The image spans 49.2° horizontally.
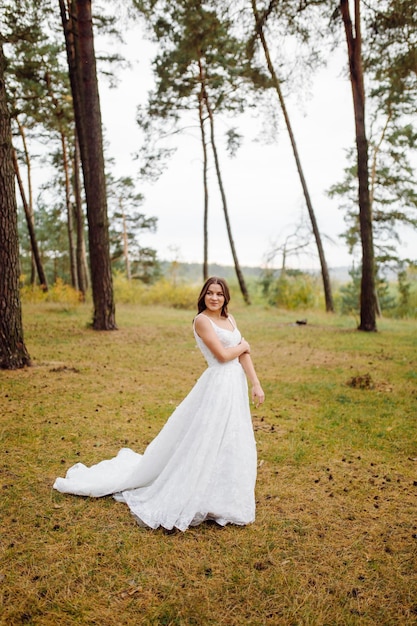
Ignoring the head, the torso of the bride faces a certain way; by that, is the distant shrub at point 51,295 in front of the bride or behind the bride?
behind

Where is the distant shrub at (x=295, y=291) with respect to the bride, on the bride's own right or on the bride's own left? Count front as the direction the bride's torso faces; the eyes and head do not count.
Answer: on the bride's own left

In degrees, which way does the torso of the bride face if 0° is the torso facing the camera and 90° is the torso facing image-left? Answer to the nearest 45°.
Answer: approximately 315°

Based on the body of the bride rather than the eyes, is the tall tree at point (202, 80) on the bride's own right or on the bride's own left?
on the bride's own left

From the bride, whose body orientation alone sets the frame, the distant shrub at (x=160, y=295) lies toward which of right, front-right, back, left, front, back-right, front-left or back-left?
back-left

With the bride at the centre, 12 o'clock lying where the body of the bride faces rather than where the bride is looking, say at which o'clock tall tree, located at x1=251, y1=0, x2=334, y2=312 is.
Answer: The tall tree is roughly at 8 o'clock from the bride.

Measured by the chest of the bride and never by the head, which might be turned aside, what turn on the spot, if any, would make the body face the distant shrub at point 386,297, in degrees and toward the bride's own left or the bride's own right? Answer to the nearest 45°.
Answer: approximately 90° to the bride's own left
